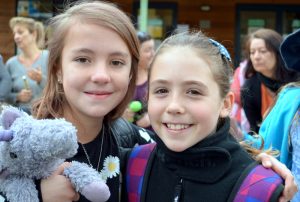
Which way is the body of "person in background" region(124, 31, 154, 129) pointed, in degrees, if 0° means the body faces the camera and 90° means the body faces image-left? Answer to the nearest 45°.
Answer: approximately 315°

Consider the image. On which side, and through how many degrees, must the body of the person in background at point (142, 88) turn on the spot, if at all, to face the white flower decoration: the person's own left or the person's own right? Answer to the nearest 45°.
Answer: approximately 45° to the person's own right

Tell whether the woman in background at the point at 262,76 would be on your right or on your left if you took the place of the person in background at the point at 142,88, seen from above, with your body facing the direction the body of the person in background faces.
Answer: on your left

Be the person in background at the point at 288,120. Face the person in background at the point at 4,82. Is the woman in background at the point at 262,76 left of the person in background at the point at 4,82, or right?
right

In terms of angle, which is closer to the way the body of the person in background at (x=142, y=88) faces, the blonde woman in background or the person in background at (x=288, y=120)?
the person in background

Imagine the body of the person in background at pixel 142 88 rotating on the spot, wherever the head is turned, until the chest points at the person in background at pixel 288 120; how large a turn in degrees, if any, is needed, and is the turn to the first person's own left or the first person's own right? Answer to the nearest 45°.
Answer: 0° — they already face them

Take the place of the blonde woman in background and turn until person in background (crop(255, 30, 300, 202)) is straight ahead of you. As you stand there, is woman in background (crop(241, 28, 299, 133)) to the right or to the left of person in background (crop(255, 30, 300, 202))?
left

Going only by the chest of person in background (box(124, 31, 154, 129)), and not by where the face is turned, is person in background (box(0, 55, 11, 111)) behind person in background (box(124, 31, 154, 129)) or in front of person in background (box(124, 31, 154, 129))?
in front
